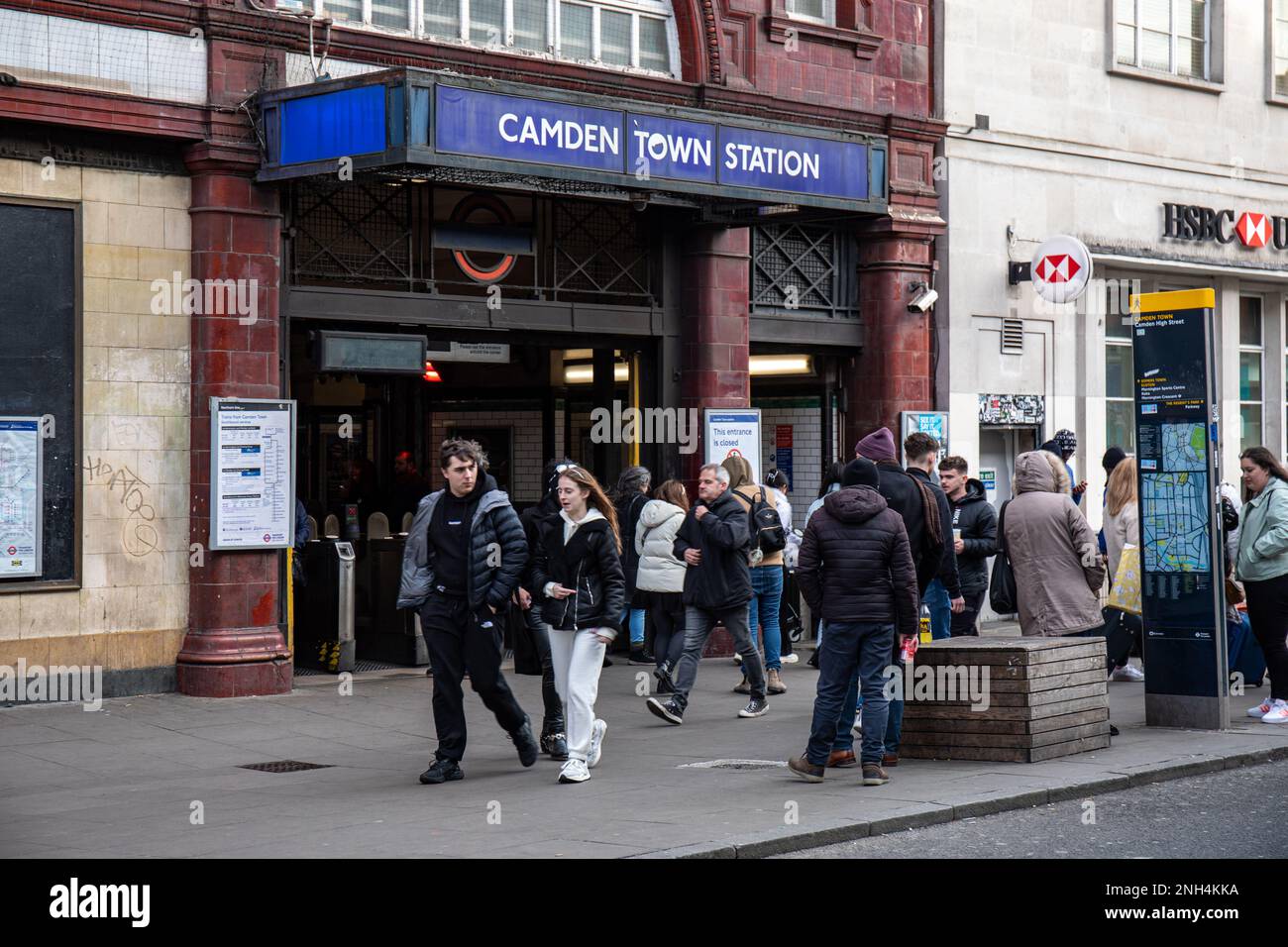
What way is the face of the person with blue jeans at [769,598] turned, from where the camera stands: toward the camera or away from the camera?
away from the camera

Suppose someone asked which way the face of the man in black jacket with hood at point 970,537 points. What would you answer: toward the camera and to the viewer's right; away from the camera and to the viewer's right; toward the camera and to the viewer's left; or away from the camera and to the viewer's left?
toward the camera and to the viewer's left

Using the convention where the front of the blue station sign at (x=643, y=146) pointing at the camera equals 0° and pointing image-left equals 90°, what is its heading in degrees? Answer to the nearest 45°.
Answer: approximately 315°

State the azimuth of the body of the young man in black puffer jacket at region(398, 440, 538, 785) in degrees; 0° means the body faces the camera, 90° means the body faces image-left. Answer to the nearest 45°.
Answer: approximately 45°

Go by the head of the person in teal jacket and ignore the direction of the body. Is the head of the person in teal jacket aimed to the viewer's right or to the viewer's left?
to the viewer's left

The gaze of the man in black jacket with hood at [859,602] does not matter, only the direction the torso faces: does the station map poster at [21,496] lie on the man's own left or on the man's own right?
on the man's own left

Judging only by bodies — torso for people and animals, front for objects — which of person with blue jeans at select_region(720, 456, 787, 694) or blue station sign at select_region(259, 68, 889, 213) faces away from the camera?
the person with blue jeans

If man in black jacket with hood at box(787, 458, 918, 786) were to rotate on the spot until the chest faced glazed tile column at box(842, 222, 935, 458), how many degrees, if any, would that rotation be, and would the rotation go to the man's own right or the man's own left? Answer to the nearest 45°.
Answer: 0° — they already face it

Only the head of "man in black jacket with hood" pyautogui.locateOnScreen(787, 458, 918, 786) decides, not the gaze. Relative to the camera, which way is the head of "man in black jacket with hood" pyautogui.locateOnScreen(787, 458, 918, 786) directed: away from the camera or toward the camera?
away from the camera

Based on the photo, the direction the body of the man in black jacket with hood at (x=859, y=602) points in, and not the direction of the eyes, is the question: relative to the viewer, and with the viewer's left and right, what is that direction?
facing away from the viewer

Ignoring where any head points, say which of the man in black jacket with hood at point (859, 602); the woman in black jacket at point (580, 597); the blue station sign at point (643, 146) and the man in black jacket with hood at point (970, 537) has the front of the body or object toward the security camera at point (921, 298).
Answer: the man in black jacket with hood at point (859, 602)

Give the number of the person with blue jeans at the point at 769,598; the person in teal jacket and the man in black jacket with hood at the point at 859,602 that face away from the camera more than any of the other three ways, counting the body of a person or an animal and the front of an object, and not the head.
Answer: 2

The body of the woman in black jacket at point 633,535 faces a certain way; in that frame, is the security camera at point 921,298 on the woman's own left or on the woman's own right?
on the woman's own right
